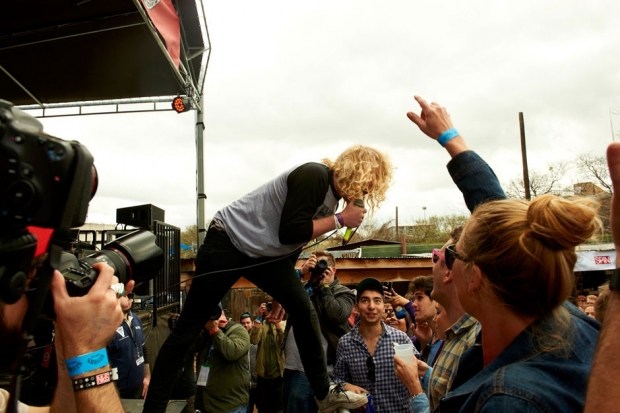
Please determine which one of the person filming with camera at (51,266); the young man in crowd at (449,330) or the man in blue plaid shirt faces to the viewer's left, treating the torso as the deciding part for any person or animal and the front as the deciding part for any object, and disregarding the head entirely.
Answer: the young man in crowd

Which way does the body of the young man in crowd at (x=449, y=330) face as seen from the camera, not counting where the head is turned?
to the viewer's left

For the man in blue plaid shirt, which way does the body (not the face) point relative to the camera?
toward the camera

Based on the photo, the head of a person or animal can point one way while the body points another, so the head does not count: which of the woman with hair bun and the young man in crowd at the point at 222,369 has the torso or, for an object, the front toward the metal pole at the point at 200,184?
the woman with hair bun

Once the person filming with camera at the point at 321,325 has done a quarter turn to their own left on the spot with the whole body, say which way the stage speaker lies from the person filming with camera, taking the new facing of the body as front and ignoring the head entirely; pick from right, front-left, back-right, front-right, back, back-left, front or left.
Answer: back

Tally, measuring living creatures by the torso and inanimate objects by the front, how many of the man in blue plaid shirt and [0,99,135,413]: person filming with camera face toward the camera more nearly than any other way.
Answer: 1

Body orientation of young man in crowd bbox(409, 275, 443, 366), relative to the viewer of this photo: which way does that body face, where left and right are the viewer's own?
facing the viewer and to the left of the viewer

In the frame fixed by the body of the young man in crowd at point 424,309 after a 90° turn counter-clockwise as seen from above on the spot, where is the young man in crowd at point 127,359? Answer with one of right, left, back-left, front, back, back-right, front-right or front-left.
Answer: back-right

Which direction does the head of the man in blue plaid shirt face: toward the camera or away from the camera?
toward the camera

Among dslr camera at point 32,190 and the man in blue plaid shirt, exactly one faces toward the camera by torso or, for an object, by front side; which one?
the man in blue plaid shirt

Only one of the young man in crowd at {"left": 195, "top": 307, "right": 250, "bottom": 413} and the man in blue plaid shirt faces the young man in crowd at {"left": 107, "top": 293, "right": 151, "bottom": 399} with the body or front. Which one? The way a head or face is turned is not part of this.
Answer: the young man in crowd at {"left": 195, "top": 307, "right": 250, "bottom": 413}

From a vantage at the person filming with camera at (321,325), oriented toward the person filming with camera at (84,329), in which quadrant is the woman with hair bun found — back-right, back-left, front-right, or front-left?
front-left

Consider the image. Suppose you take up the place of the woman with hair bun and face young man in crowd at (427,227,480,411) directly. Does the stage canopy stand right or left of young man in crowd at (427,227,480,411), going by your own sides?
left

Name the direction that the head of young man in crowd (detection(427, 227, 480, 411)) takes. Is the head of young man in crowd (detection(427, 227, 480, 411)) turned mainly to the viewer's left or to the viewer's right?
to the viewer's left

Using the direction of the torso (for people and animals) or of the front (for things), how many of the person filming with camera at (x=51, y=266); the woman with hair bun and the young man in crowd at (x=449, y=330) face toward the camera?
0
